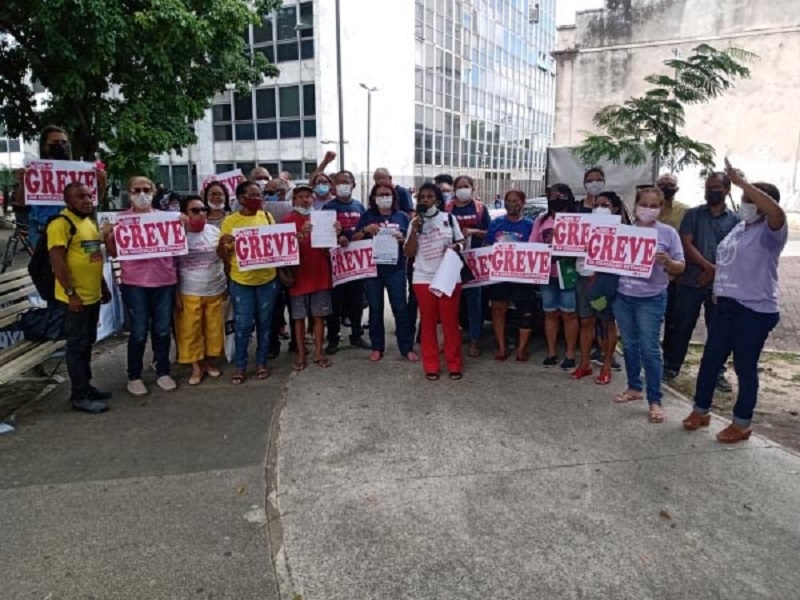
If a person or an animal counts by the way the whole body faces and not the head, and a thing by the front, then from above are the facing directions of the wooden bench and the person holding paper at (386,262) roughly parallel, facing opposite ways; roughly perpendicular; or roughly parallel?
roughly perpendicular

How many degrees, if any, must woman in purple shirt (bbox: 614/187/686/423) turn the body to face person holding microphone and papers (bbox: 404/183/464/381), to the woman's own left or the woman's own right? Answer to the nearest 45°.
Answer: approximately 45° to the woman's own right

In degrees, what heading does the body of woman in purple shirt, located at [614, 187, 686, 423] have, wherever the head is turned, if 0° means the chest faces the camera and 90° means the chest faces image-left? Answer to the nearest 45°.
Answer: approximately 45°

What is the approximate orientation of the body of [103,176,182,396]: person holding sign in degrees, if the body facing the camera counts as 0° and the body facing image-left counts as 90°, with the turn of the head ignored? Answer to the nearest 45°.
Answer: approximately 0°

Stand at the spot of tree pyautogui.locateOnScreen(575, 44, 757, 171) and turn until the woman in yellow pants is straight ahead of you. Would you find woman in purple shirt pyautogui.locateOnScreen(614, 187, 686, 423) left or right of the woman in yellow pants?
left

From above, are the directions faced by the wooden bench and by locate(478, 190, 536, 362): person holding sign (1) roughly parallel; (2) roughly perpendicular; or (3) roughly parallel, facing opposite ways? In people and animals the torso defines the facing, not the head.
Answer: roughly perpendicular

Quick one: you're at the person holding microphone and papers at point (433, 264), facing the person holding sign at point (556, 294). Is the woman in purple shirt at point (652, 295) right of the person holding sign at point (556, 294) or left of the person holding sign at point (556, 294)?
right

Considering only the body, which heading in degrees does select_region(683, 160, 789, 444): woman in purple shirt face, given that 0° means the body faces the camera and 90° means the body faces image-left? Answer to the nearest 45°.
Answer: approximately 45°

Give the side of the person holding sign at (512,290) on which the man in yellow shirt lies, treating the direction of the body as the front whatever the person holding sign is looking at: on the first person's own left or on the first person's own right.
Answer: on the first person's own right

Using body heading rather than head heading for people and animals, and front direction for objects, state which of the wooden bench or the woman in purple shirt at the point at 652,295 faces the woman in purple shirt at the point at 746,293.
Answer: the wooden bench

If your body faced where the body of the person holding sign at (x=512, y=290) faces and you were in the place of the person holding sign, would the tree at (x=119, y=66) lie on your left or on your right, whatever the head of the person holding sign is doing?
on your right
